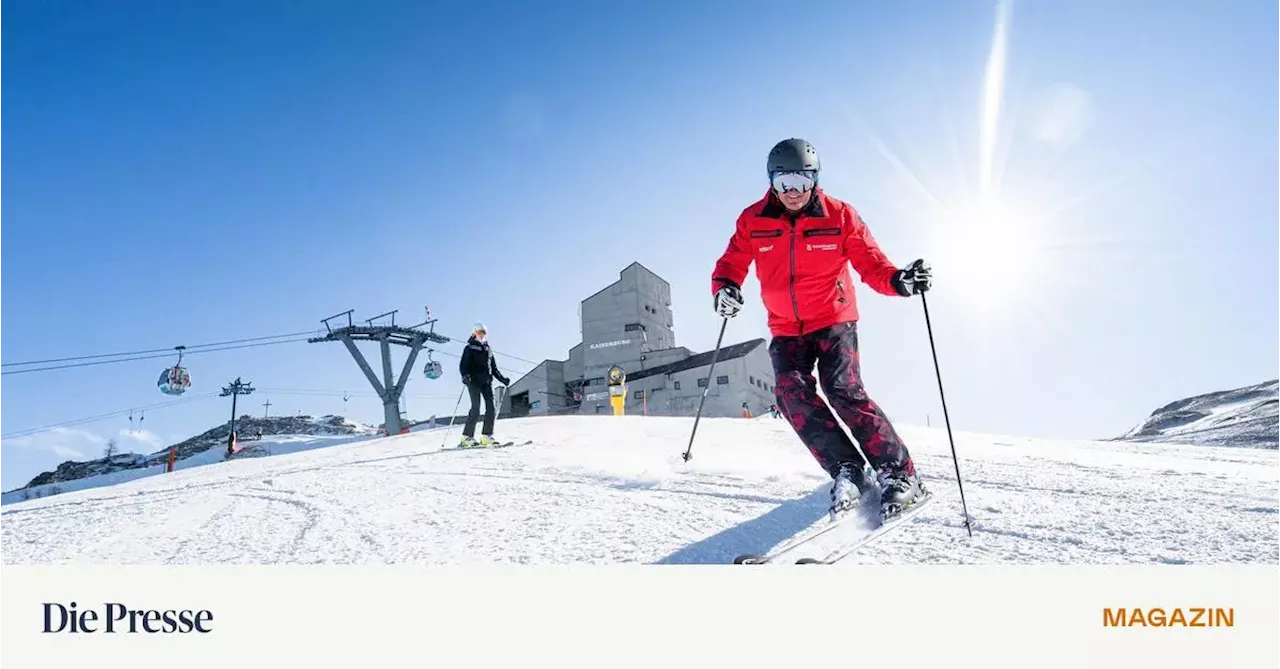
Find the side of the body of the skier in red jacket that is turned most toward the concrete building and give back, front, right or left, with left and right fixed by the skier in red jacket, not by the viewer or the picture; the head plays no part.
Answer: back

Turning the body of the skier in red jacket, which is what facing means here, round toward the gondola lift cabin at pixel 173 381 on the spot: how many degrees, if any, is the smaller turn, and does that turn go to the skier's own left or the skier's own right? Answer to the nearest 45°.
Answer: approximately 135° to the skier's own right

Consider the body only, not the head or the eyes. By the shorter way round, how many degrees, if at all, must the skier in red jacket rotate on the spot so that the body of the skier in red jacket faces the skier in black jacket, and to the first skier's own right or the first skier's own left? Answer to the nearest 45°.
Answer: approximately 135° to the first skier's own right

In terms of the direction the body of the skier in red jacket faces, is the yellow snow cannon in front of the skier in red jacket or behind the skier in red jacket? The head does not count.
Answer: behind

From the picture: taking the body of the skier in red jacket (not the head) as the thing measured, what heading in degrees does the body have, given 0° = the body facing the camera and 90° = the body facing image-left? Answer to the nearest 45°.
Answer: approximately 0°
